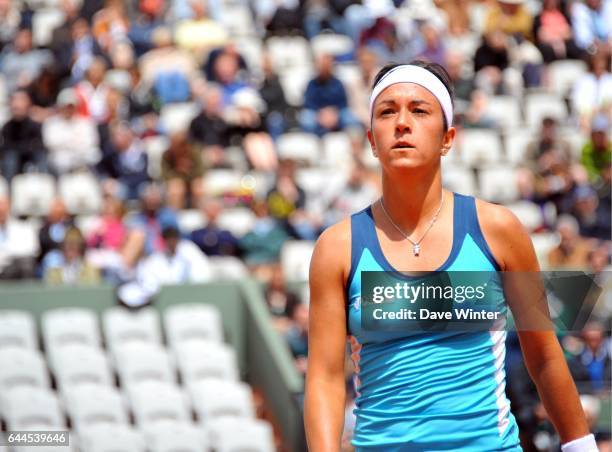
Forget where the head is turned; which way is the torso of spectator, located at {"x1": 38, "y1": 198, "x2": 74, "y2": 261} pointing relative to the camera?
toward the camera

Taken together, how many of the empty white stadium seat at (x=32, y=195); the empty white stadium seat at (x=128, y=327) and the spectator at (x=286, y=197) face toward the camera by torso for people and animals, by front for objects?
3

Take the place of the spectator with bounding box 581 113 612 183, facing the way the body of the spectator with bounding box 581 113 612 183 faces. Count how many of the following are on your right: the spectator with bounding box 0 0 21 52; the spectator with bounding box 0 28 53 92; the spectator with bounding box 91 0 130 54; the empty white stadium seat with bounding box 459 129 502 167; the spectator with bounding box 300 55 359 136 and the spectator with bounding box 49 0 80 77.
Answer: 6

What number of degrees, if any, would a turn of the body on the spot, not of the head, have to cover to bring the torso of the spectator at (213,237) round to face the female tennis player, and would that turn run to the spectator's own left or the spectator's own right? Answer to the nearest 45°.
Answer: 0° — they already face them

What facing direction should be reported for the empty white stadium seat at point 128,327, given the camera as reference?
facing the viewer

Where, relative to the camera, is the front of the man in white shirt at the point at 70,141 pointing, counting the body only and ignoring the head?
toward the camera

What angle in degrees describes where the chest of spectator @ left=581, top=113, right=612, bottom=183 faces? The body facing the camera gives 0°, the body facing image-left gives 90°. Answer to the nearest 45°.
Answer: approximately 0°

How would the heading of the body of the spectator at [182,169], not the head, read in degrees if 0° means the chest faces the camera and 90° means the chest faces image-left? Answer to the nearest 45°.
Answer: approximately 0°

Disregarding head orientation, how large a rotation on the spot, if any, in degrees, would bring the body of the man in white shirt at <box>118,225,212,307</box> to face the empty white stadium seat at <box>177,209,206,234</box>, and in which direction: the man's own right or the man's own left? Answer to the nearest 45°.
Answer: approximately 180°

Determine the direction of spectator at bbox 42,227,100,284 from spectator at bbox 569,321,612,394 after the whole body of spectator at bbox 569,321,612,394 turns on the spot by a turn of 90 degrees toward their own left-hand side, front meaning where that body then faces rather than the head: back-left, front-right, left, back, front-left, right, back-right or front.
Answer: back
